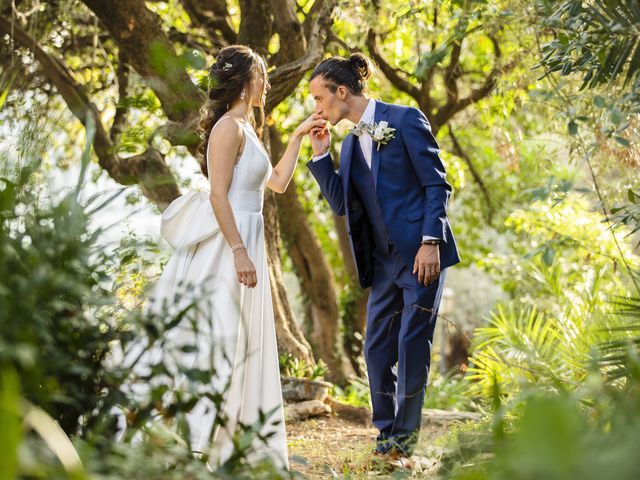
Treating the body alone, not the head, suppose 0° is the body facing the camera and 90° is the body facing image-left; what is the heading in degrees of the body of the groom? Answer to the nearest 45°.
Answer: approximately 45°

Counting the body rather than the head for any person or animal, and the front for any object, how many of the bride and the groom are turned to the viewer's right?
1

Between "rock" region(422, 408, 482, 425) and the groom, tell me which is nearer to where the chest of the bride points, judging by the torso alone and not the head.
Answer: the groom

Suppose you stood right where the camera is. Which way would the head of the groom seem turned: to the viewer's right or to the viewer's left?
to the viewer's left

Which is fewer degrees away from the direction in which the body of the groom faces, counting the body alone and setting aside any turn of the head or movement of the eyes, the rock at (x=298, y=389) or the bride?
the bride

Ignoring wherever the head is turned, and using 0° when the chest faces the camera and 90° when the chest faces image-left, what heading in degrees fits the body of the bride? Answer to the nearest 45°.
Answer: approximately 270°

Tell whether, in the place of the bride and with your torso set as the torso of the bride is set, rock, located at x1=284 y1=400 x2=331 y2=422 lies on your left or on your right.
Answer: on your left

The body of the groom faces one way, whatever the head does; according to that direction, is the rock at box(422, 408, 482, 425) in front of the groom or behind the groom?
behind

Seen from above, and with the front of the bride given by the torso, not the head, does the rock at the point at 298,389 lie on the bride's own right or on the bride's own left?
on the bride's own left
